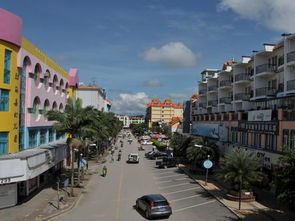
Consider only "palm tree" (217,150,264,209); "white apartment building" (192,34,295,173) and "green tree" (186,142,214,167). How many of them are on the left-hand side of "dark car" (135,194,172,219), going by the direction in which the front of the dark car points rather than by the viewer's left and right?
0

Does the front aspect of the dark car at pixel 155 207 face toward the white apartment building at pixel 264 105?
no

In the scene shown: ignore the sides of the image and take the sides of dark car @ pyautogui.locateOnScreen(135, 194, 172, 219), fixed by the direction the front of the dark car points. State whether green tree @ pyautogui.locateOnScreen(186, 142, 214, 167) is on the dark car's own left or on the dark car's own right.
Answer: on the dark car's own right

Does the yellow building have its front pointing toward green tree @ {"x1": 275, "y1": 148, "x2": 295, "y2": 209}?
yes

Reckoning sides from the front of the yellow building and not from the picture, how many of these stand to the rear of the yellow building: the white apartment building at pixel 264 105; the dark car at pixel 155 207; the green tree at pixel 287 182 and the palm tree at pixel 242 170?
0

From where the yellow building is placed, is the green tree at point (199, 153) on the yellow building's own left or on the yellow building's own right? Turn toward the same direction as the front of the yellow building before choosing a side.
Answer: on the yellow building's own left

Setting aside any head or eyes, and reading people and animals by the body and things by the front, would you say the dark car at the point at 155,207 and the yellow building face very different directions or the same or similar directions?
very different directions

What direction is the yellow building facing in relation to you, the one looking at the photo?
facing the viewer and to the right of the viewer

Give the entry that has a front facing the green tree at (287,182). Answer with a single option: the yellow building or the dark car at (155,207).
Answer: the yellow building

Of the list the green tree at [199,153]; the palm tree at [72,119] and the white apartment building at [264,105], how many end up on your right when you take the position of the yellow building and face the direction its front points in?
0

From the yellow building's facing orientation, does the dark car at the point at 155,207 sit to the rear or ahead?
ahead

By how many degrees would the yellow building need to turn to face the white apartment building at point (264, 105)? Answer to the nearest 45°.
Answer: approximately 45° to its left

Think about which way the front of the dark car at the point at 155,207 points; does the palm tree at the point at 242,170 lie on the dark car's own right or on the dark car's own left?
on the dark car's own right

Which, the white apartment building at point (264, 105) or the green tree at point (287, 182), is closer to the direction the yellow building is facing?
the green tree

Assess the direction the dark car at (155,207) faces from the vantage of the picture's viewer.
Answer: facing away from the viewer and to the left of the viewer
